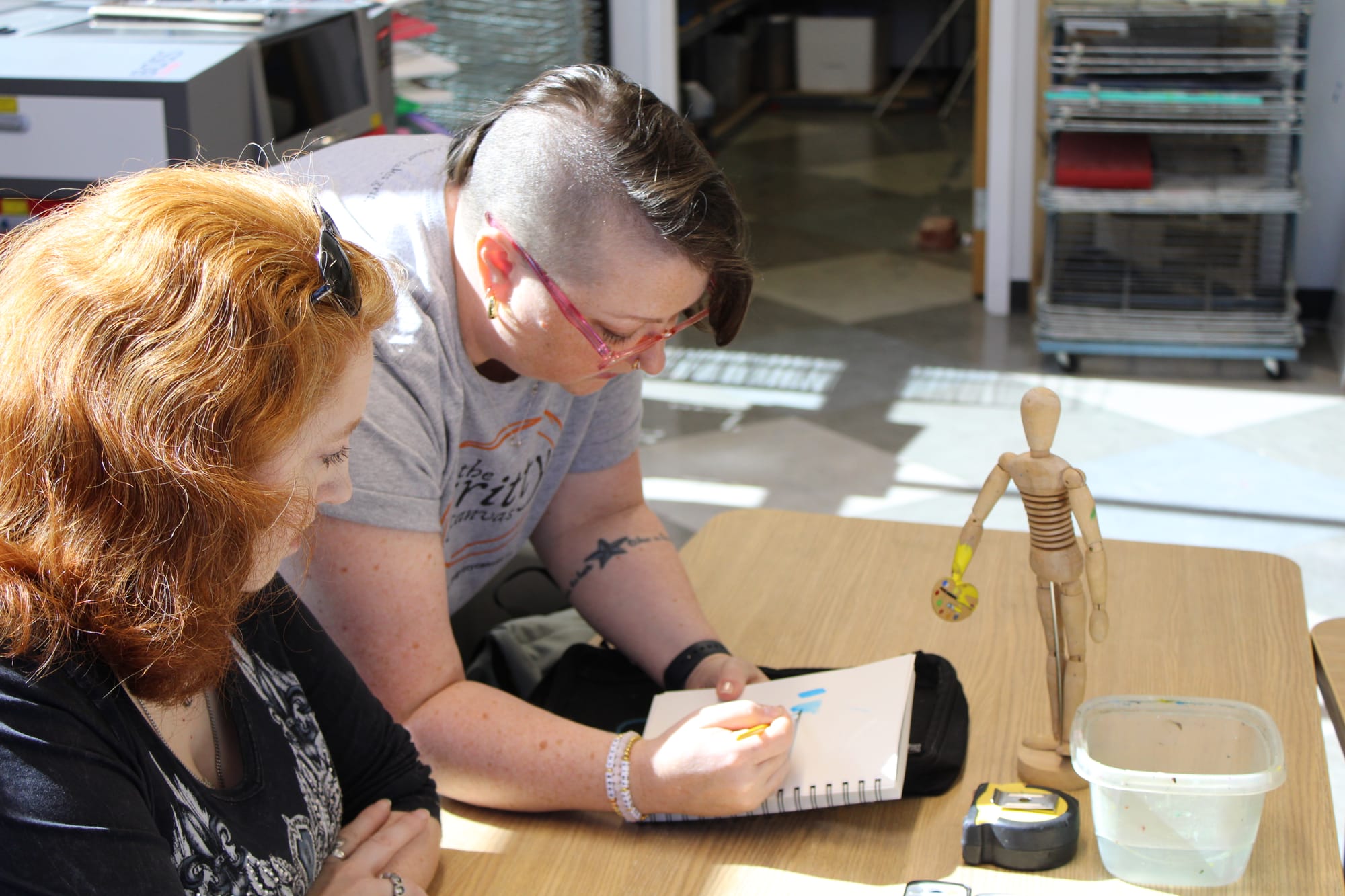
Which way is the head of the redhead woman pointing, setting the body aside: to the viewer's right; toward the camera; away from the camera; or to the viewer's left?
to the viewer's right

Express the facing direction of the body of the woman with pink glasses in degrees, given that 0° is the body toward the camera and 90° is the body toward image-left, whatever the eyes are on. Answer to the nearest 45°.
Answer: approximately 315°
